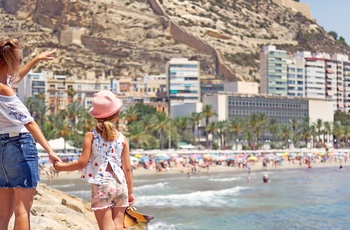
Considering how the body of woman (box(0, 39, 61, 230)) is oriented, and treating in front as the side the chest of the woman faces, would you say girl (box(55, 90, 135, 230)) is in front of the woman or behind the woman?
in front

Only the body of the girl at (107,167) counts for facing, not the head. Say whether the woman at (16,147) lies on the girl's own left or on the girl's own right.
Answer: on the girl's own left

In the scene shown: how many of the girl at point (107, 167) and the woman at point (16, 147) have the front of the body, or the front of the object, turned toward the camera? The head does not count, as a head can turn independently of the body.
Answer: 0

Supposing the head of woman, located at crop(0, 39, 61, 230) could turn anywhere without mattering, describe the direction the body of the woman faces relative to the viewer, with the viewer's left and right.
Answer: facing away from the viewer and to the right of the viewer

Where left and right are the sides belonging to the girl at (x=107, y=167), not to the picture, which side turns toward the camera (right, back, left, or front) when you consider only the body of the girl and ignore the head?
back
